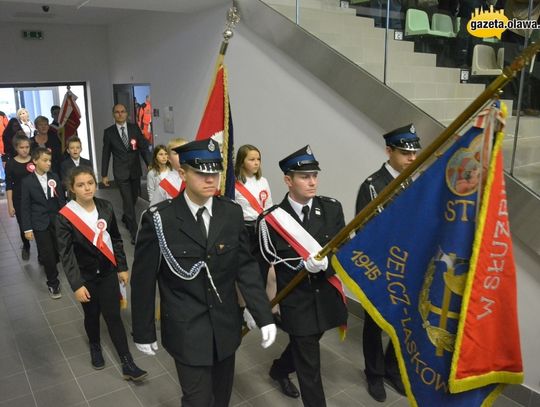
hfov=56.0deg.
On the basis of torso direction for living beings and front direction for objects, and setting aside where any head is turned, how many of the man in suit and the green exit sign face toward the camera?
2

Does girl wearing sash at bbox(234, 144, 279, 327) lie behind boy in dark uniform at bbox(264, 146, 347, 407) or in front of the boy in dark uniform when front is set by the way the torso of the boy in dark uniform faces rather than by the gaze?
behind

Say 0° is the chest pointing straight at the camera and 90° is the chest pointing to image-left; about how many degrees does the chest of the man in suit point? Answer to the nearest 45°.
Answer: approximately 0°

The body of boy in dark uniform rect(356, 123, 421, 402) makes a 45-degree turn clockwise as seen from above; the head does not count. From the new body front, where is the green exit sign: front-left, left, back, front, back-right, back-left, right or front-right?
back-right

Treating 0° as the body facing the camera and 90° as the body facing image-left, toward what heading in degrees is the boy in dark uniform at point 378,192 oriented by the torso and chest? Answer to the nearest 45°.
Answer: approximately 315°

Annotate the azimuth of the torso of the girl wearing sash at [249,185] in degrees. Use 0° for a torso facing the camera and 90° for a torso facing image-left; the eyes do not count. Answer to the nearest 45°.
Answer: approximately 315°

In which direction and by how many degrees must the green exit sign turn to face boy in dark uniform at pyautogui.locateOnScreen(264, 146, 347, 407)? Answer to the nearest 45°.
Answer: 0° — it already faces them
